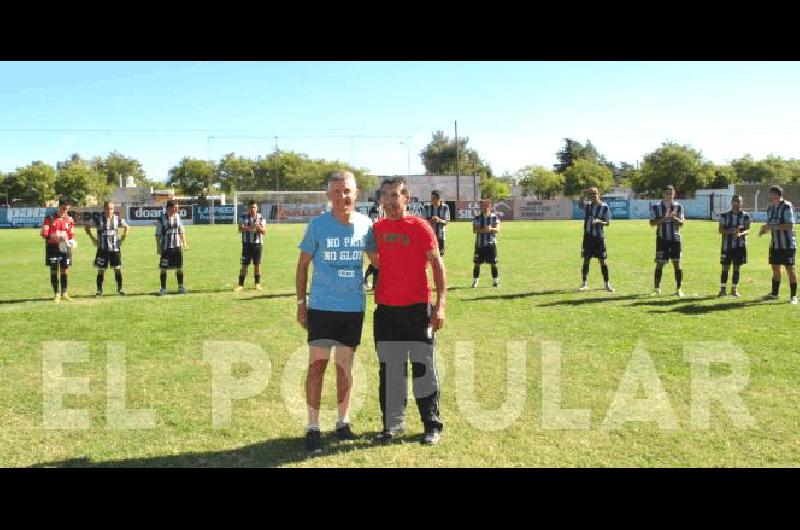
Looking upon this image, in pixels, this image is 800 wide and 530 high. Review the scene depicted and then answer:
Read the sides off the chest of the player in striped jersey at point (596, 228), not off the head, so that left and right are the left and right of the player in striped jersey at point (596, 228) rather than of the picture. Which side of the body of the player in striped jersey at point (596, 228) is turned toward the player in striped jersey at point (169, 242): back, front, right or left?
right

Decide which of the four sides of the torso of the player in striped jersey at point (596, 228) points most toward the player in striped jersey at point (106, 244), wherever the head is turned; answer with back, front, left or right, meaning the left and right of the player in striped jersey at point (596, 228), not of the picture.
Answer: right

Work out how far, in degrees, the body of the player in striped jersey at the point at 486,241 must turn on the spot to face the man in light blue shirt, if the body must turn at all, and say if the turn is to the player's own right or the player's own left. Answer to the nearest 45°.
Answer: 0° — they already face them

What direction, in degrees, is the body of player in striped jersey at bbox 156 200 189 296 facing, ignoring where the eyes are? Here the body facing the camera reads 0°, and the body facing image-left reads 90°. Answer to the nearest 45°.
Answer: approximately 315°

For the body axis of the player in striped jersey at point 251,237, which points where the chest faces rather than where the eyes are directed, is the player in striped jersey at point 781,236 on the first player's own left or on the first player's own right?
on the first player's own left

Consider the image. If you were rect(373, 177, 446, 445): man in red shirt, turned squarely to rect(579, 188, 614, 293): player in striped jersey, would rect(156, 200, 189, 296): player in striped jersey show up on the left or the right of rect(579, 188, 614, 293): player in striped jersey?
left

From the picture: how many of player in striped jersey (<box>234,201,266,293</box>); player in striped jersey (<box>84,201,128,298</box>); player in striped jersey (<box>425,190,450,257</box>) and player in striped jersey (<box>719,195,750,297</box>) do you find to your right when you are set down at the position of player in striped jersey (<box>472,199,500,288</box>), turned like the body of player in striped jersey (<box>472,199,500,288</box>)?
3
